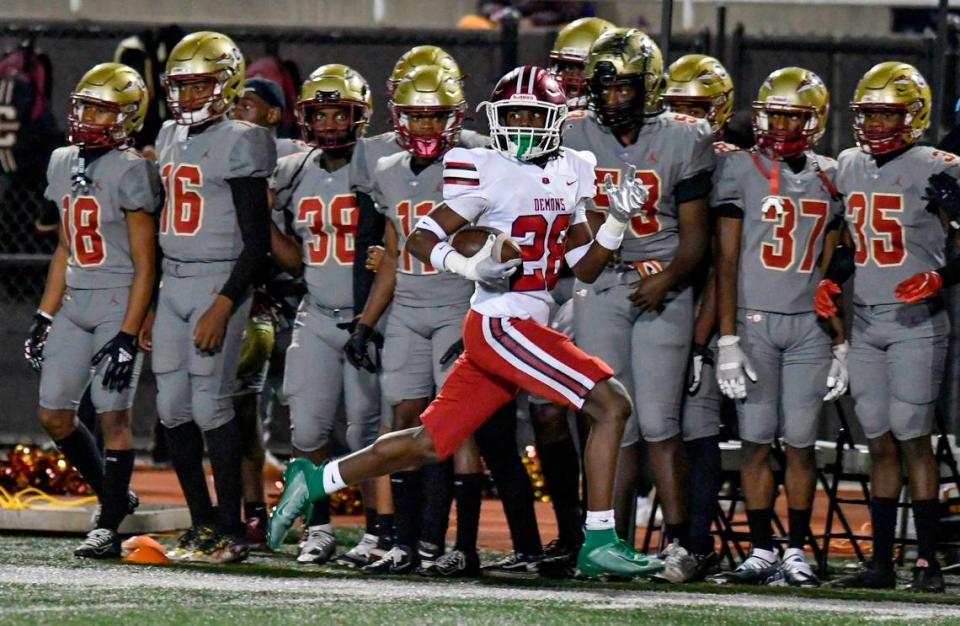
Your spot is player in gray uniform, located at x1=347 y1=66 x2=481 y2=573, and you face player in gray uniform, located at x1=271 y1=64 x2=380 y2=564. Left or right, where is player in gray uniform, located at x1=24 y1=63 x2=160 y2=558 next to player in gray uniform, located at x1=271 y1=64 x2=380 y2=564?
left

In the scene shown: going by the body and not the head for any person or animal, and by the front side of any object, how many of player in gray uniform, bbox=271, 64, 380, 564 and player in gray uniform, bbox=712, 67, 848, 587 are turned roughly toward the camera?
2

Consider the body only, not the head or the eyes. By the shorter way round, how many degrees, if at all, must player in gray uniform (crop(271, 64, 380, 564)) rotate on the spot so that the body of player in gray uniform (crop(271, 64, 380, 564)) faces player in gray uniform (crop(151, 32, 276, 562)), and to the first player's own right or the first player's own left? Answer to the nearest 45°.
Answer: approximately 45° to the first player's own right

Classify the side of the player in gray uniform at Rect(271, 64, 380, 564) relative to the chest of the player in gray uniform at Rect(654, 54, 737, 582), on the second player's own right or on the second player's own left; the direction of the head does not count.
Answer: on the second player's own right

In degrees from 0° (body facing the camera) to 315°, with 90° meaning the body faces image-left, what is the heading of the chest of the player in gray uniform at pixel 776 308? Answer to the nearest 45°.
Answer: approximately 0°
